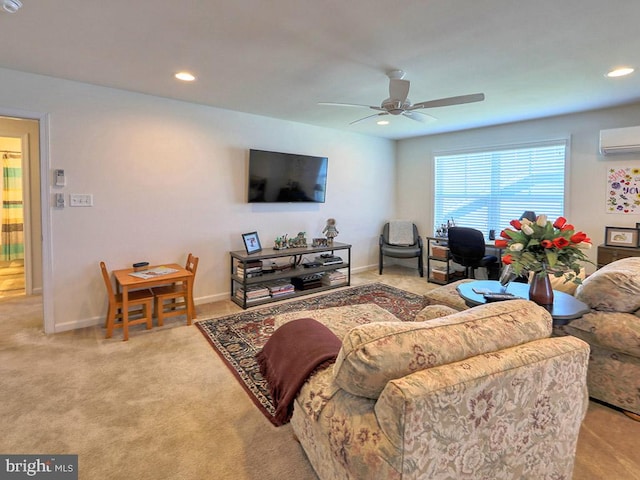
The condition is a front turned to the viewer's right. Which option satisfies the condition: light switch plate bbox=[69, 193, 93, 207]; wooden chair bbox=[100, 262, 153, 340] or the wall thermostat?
the wooden chair

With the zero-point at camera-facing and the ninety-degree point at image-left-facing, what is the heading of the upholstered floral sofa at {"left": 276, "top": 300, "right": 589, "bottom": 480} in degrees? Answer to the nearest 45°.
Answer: approximately 135°

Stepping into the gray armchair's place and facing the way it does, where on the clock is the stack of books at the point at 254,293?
The stack of books is roughly at 1 o'clock from the gray armchair.

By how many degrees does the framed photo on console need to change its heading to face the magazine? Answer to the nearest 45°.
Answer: approximately 90° to its right

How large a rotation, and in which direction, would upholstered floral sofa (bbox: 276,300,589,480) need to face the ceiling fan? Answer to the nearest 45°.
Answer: approximately 45° to its right

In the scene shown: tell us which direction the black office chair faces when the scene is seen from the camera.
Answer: facing away from the viewer and to the right of the viewer

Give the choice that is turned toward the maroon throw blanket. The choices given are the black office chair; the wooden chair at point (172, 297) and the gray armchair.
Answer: the gray armchair

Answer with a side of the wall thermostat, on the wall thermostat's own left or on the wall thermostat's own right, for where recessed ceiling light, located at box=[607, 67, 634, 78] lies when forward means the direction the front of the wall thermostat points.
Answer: on the wall thermostat's own left

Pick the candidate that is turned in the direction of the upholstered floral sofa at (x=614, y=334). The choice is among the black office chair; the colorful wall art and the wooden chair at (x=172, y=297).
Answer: the colorful wall art

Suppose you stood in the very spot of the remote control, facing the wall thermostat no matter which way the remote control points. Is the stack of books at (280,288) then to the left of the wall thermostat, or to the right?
right
